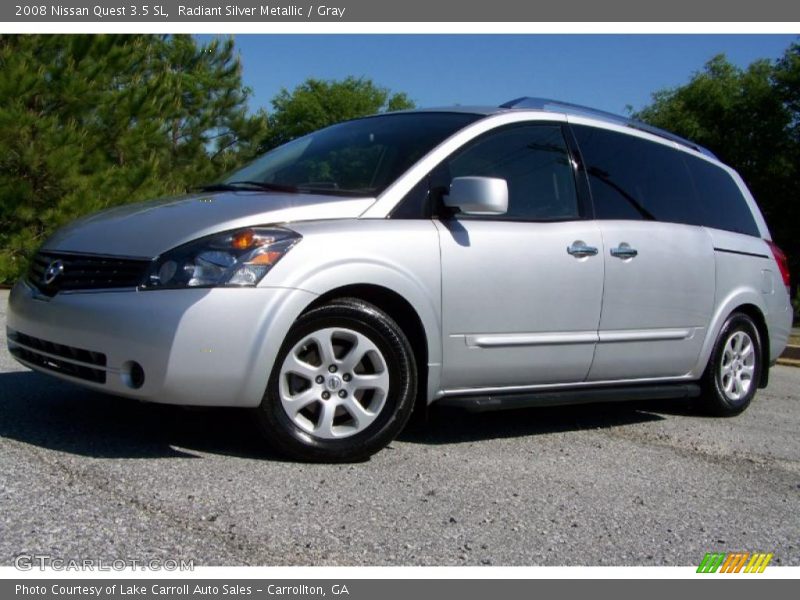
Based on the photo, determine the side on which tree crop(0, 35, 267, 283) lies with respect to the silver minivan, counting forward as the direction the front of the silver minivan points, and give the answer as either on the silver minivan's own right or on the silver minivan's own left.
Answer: on the silver minivan's own right

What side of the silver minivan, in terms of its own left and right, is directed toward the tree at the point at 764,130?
back

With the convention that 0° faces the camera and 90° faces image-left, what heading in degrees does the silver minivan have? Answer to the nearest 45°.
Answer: approximately 45°
